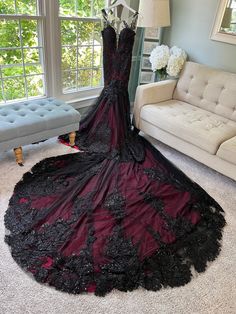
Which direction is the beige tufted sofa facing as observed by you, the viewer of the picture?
facing the viewer and to the left of the viewer

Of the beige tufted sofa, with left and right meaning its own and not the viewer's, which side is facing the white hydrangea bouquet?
right

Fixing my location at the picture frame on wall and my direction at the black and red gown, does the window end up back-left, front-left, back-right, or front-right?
front-right

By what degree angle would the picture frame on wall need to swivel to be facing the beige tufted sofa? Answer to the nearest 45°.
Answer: approximately 45° to its left

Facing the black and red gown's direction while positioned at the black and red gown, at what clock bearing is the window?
The window is roughly at 5 o'clock from the black and red gown.

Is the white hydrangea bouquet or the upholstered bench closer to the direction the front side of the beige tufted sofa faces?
the upholstered bench

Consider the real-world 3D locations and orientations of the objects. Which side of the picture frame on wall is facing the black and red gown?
front

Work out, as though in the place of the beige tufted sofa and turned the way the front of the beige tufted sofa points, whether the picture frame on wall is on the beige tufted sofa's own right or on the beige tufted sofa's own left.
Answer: on the beige tufted sofa's own right

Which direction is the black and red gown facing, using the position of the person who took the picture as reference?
facing the viewer

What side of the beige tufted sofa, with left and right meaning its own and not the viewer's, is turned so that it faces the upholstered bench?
front
